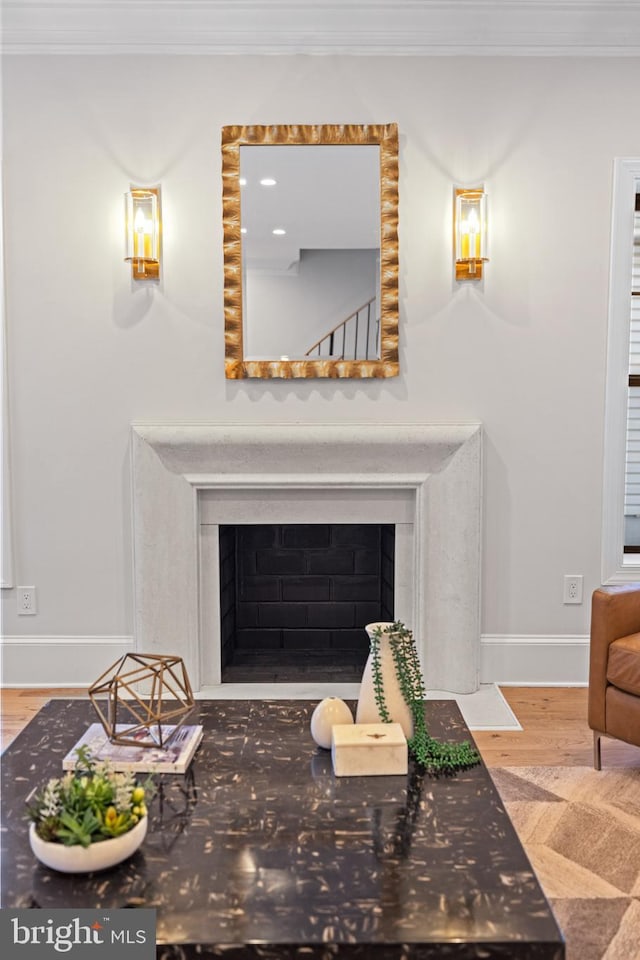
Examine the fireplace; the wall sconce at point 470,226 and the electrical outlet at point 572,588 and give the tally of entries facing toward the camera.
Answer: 3

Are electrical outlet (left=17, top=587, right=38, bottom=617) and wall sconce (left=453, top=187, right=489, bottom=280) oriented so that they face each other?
no

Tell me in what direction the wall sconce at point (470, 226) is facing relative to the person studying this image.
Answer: facing the viewer

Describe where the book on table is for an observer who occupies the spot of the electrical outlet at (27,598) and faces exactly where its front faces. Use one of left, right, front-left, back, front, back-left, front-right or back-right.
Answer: front

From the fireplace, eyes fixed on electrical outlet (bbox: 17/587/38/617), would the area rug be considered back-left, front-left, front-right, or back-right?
back-left

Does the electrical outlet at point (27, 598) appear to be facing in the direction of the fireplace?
no

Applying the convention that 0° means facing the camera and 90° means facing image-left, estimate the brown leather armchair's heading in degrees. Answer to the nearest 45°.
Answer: approximately 45°

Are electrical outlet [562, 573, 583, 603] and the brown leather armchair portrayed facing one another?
no

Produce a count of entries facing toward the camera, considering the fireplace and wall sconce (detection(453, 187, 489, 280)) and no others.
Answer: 2

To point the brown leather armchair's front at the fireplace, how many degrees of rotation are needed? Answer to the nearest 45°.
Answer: approximately 45° to its right

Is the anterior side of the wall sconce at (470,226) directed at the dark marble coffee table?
yes

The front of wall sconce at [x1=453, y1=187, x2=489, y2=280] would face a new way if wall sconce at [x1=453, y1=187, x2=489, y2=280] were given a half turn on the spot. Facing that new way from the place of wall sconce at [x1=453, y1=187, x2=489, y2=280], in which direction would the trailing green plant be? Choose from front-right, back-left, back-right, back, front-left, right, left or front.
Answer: back

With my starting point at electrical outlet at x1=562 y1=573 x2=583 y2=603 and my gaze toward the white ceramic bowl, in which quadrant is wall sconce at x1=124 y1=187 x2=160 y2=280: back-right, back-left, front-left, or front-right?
front-right

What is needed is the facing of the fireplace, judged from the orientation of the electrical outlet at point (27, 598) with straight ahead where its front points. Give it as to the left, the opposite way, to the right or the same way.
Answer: the same way

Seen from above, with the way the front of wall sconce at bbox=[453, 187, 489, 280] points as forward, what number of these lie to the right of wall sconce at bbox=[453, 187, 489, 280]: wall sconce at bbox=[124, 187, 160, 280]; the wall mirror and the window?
2

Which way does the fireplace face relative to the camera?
toward the camera

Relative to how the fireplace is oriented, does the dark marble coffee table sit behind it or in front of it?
in front

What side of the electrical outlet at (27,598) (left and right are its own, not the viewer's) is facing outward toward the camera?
front
